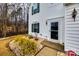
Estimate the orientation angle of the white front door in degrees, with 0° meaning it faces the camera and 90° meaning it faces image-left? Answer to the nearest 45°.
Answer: approximately 45°

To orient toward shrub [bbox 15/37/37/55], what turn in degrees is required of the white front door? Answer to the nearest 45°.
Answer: approximately 45° to its right
